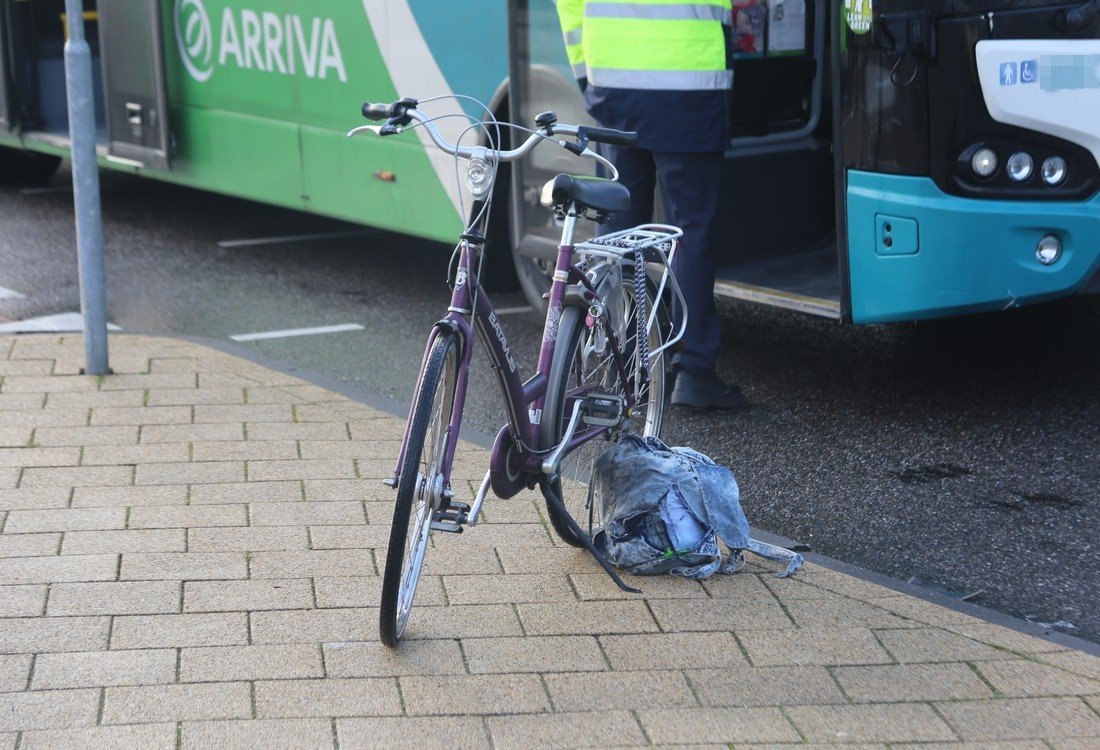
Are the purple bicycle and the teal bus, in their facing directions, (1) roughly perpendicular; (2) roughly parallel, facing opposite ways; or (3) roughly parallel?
roughly perpendicular

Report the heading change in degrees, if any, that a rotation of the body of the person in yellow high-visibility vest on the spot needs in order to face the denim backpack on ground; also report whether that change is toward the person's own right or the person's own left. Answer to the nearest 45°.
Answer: approximately 135° to the person's own right

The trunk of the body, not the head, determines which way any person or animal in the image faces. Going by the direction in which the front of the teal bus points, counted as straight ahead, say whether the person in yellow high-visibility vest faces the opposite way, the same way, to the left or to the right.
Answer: to the left

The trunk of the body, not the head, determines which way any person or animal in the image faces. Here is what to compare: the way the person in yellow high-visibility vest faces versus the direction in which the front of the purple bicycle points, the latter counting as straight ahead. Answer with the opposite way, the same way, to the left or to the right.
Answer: the opposite way

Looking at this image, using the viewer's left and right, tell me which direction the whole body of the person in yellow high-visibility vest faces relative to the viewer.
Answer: facing away from the viewer and to the right of the viewer

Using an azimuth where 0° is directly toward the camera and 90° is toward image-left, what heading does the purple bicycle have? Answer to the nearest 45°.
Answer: approximately 45°

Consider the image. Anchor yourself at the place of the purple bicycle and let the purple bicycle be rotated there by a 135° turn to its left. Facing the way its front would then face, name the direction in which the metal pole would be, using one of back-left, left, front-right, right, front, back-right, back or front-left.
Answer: back-left
